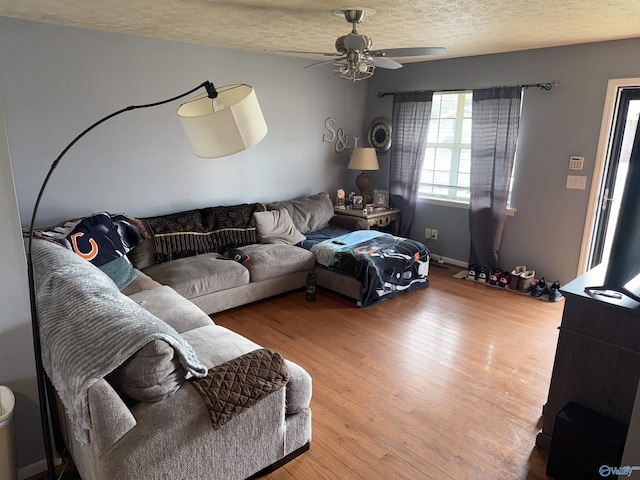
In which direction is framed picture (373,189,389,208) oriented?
toward the camera

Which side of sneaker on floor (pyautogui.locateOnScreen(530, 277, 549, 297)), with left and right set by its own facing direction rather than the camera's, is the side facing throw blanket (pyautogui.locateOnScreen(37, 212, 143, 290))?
front

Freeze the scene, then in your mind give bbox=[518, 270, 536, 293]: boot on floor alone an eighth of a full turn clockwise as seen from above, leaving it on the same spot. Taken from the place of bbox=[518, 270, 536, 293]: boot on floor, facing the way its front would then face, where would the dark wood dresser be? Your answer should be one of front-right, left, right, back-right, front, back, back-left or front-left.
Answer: left

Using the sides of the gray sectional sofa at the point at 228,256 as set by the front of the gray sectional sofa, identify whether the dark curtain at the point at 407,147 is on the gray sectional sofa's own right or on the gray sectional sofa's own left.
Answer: on the gray sectional sofa's own left

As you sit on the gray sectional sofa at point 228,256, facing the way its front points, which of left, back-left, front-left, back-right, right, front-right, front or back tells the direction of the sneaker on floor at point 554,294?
front-left

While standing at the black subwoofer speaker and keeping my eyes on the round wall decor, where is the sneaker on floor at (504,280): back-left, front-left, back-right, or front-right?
front-right

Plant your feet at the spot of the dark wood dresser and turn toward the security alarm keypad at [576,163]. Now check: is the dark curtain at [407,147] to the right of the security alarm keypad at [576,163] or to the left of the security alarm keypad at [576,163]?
left

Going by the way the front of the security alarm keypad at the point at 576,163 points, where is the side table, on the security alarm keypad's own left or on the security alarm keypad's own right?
on the security alarm keypad's own right
